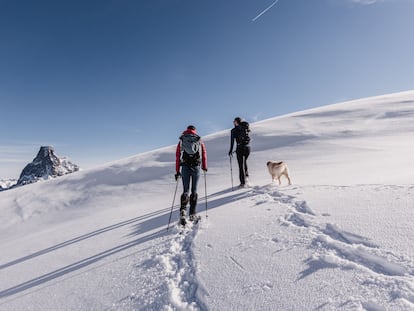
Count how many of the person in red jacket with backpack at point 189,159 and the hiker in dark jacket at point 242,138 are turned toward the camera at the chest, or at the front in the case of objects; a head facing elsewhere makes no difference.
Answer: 0

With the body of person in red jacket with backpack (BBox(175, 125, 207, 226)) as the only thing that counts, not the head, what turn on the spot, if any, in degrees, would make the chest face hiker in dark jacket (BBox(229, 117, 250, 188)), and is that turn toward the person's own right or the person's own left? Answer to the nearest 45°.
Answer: approximately 45° to the person's own right

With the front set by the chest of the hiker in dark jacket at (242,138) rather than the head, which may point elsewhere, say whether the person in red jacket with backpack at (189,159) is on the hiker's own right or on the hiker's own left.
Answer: on the hiker's own left

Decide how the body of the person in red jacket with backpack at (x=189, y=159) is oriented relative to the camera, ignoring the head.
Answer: away from the camera

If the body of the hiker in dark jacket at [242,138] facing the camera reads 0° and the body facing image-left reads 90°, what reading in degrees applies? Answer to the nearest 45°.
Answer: approximately 135°
